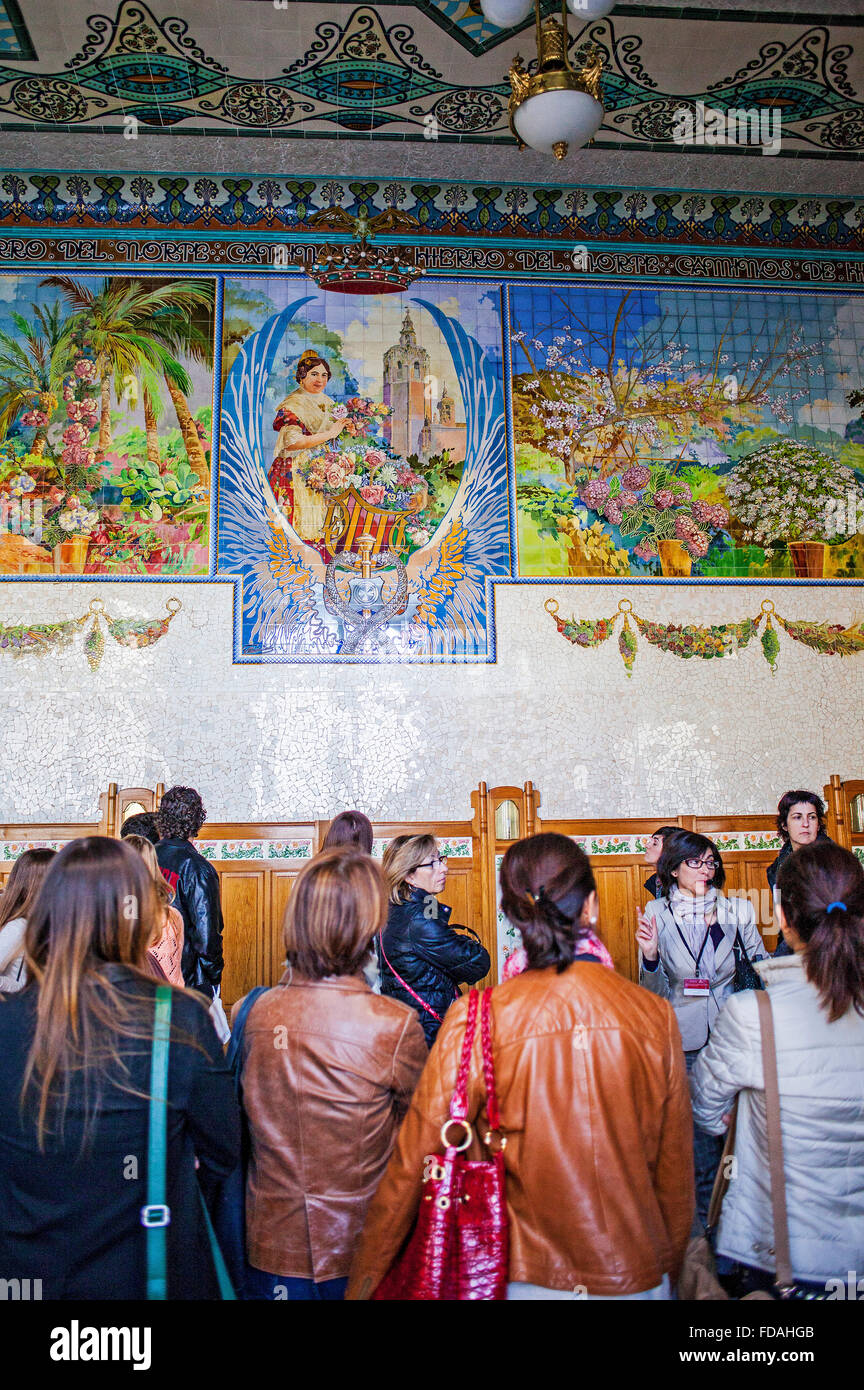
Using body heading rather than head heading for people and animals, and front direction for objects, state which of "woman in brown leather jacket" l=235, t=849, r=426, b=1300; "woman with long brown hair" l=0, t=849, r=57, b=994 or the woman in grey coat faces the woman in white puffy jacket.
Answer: the woman in grey coat

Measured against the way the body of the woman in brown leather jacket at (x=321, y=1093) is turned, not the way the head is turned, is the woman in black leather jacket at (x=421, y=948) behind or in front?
in front

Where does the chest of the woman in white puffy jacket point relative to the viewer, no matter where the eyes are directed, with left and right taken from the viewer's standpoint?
facing away from the viewer and to the left of the viewer

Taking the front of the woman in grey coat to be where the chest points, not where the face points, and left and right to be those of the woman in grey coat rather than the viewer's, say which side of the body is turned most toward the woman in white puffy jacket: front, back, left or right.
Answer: front

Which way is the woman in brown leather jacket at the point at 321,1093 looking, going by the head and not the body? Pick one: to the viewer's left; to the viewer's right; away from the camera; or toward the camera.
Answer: away from the camera

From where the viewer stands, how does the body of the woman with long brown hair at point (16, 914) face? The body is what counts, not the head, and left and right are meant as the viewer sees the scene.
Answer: facing away from the viewer and to the right of the viewer

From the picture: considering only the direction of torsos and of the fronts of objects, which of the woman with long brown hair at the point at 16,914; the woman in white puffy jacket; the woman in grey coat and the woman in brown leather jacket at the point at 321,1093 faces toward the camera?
the woman in grey coat

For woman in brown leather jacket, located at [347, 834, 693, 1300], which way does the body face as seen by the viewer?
away from the camera

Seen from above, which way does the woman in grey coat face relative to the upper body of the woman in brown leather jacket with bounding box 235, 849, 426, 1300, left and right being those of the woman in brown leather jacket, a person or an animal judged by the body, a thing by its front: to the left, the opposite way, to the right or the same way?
the opposite way

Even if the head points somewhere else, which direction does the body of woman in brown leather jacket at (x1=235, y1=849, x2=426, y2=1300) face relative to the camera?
away from the camera

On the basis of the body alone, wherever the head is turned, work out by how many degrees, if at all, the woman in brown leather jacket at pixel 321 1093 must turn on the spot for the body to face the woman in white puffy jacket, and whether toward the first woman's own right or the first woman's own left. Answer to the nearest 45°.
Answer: approximately 90° to the first woman's own right

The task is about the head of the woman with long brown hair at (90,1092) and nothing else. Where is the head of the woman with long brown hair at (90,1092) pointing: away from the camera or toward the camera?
away from the camera

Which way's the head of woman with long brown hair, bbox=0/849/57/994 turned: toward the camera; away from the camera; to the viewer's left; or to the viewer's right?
away from the camera
